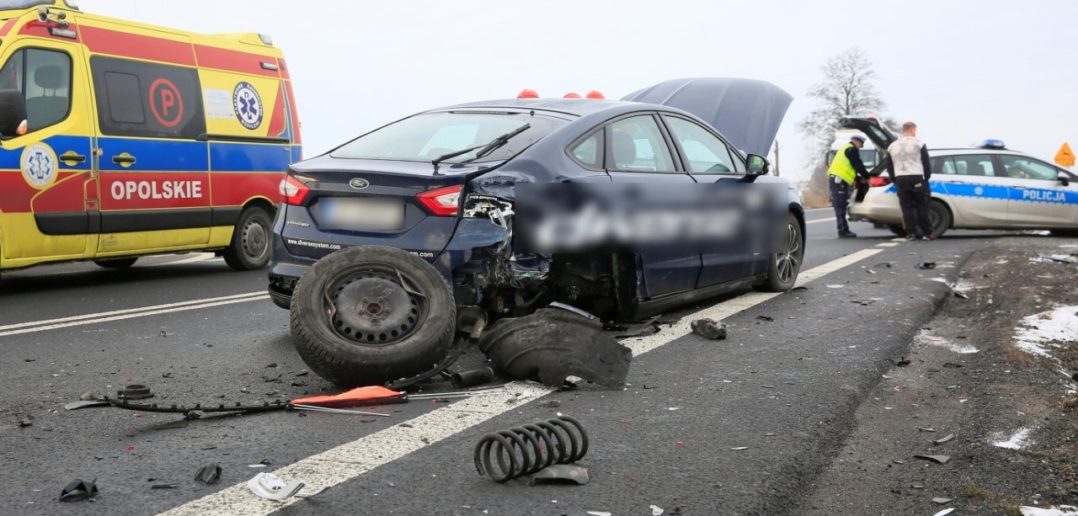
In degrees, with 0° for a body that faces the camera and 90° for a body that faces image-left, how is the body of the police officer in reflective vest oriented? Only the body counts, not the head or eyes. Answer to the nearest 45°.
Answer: approximately 270°

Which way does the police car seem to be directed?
to the viewer's right

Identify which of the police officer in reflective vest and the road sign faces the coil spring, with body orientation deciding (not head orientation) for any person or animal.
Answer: the road sign

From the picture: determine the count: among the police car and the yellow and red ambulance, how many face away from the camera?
0

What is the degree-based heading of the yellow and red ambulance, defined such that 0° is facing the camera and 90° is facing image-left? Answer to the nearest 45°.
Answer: approximately 45°

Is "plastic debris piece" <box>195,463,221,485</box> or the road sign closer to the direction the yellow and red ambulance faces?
the plastic debris piece

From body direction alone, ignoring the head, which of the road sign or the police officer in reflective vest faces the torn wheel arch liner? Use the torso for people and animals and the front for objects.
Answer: the road sign

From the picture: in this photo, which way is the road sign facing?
toward the camera

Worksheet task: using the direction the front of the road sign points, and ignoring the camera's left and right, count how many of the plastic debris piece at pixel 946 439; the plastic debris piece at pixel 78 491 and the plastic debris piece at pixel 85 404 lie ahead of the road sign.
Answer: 3
